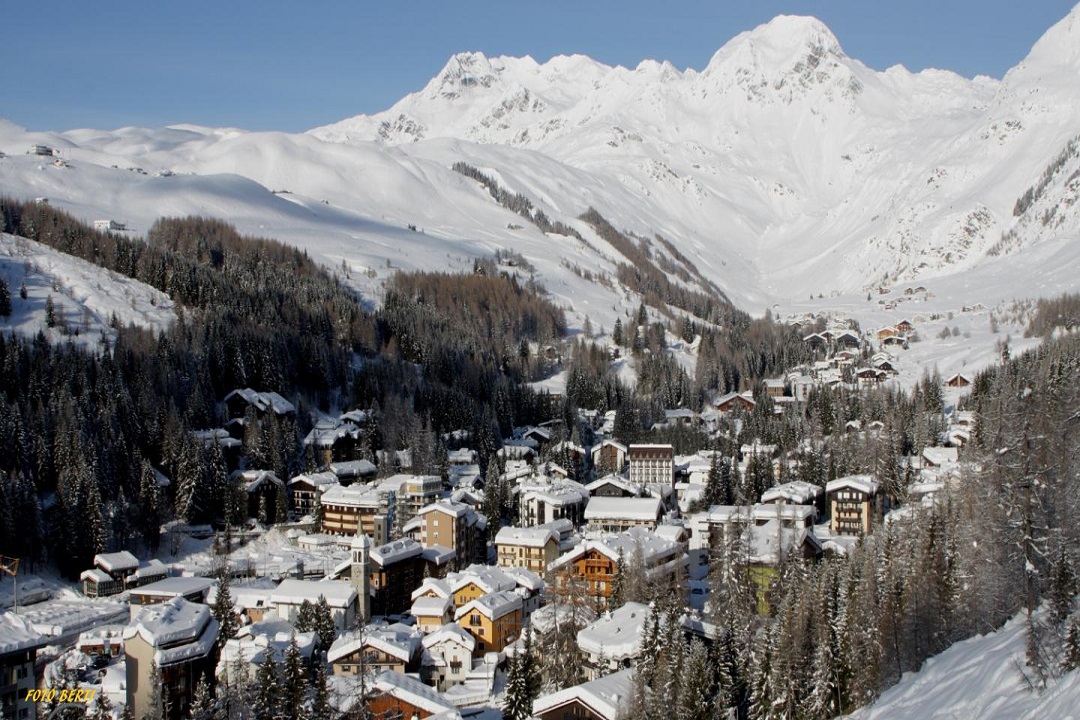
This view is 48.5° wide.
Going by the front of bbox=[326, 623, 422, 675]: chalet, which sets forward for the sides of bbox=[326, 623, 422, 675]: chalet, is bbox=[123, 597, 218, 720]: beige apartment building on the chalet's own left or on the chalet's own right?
on the chalet's own right

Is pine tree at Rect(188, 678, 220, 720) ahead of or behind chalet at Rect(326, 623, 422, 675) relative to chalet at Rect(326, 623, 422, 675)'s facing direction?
ahead

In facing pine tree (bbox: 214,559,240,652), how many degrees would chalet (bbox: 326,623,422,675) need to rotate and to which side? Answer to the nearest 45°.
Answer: approximately 90° to its right

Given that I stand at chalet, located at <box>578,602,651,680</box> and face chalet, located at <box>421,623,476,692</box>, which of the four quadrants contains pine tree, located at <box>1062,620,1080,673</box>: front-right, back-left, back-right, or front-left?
back-left

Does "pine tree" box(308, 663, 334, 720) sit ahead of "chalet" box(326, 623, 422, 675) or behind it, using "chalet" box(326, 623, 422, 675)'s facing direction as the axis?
ahead

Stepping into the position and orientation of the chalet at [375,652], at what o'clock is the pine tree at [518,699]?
The pine tree is roughly at 11 o'clock from the chalet.

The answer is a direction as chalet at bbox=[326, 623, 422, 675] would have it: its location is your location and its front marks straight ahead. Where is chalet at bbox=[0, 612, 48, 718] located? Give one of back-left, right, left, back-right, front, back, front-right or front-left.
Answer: front-right

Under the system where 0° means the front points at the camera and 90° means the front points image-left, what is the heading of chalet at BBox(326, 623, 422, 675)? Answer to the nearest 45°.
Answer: approximately 0°

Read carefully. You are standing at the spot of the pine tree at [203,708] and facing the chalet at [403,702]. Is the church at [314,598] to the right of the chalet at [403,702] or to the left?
left

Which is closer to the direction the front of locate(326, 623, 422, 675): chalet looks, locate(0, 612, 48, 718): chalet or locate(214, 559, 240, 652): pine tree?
the chalet
